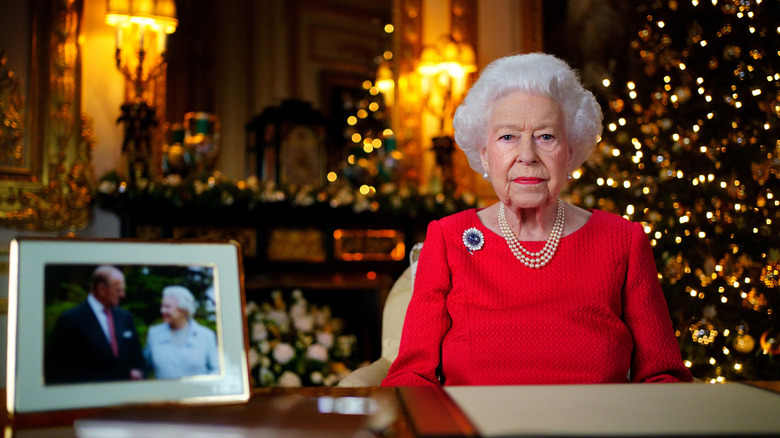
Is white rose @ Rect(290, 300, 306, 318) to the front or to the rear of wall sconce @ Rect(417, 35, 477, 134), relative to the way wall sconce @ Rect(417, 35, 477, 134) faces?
to the front

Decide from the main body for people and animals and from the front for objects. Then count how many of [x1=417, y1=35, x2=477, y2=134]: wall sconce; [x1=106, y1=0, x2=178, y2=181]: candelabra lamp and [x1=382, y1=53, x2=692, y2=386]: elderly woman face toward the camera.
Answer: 3

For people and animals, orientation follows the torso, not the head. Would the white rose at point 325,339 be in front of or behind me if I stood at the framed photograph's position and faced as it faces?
behind

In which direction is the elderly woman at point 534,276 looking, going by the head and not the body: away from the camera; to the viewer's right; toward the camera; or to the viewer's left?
toward the camera

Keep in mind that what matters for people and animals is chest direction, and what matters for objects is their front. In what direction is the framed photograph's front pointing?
toward the camera

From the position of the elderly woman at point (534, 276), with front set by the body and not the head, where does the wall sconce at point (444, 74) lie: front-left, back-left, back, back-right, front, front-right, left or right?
back

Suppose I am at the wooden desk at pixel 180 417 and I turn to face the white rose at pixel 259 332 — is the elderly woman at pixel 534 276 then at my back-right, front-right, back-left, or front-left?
front-right

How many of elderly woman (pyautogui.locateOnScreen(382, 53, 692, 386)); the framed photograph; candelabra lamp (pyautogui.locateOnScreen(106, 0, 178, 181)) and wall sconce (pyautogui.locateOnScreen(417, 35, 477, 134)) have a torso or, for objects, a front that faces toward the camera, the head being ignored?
4

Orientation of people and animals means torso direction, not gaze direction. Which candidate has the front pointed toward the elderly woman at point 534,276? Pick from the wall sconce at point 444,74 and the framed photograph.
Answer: the wall sconce

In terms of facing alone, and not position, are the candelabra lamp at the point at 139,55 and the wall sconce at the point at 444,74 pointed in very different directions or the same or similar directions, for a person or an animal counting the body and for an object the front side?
same or similar directions
